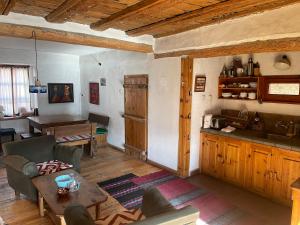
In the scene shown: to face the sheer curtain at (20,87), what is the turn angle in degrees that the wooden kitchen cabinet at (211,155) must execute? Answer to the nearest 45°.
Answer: approximately 45° to its right

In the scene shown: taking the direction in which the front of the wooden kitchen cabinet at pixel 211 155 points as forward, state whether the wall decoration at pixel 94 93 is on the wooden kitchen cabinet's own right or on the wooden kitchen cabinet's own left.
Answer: on the wooden kitchen cabinet's own right

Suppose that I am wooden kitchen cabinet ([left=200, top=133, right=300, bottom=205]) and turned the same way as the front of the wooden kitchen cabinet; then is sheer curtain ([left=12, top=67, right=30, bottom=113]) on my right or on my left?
on my right

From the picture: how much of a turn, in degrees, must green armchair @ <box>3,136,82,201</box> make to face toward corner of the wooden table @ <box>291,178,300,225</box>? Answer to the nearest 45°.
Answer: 0° — it already faces it

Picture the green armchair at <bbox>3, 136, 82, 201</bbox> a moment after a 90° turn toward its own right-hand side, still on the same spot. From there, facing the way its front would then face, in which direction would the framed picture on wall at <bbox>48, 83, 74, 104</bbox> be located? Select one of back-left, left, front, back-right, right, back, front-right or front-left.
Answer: back-right

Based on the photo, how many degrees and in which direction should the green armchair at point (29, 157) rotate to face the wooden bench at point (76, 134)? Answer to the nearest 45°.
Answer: approximately 90° to its left

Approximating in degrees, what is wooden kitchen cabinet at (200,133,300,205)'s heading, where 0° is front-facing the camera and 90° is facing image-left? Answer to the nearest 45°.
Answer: approximately 45°

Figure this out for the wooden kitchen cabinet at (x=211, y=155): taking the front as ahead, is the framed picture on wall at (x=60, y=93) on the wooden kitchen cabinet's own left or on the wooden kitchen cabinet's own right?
on the wooden kitchen cabinet's own right

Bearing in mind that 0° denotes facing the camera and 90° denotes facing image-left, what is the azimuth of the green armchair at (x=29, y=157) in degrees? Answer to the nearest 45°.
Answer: approximately 315°
